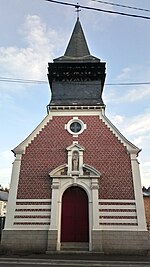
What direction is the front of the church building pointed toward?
toward the camera
